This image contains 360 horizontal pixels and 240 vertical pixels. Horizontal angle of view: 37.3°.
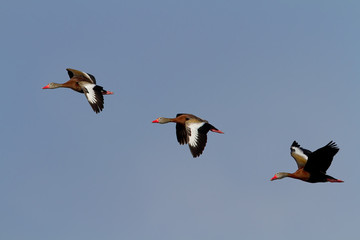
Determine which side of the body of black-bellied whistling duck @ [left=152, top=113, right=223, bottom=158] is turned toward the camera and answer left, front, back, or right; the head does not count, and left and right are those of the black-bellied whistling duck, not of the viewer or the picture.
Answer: left

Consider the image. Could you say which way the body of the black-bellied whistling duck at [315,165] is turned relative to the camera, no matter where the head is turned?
to the viewer's left

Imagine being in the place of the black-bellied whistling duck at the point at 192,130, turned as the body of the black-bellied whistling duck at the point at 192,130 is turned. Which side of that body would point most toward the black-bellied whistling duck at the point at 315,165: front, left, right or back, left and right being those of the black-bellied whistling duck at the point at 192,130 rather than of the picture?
back

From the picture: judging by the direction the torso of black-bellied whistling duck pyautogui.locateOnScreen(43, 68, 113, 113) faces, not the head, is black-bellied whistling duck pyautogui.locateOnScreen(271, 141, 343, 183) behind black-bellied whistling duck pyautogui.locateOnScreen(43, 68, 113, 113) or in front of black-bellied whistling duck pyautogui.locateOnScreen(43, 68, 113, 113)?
behind

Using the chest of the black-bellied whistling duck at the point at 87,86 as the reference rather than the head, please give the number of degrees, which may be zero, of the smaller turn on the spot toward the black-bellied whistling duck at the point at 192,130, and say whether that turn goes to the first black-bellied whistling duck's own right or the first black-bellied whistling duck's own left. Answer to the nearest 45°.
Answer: approximately 135° to the first black-bellied whistling duck's own left

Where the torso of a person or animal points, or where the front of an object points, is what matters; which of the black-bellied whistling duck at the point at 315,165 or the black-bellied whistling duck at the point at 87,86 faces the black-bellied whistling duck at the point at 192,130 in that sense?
the black-bellied whistling duck at the point at 315,165

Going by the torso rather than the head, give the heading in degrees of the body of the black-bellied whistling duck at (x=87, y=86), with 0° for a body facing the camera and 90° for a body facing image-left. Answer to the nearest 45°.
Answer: approximately 90°

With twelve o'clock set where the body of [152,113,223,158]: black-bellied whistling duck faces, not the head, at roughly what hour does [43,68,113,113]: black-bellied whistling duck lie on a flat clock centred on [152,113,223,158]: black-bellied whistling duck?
[43,68,113,113]: black-bellied whistling duck is roughly at 1 o'clock from [152,113,223,158]: black-bellied whistling duck.
